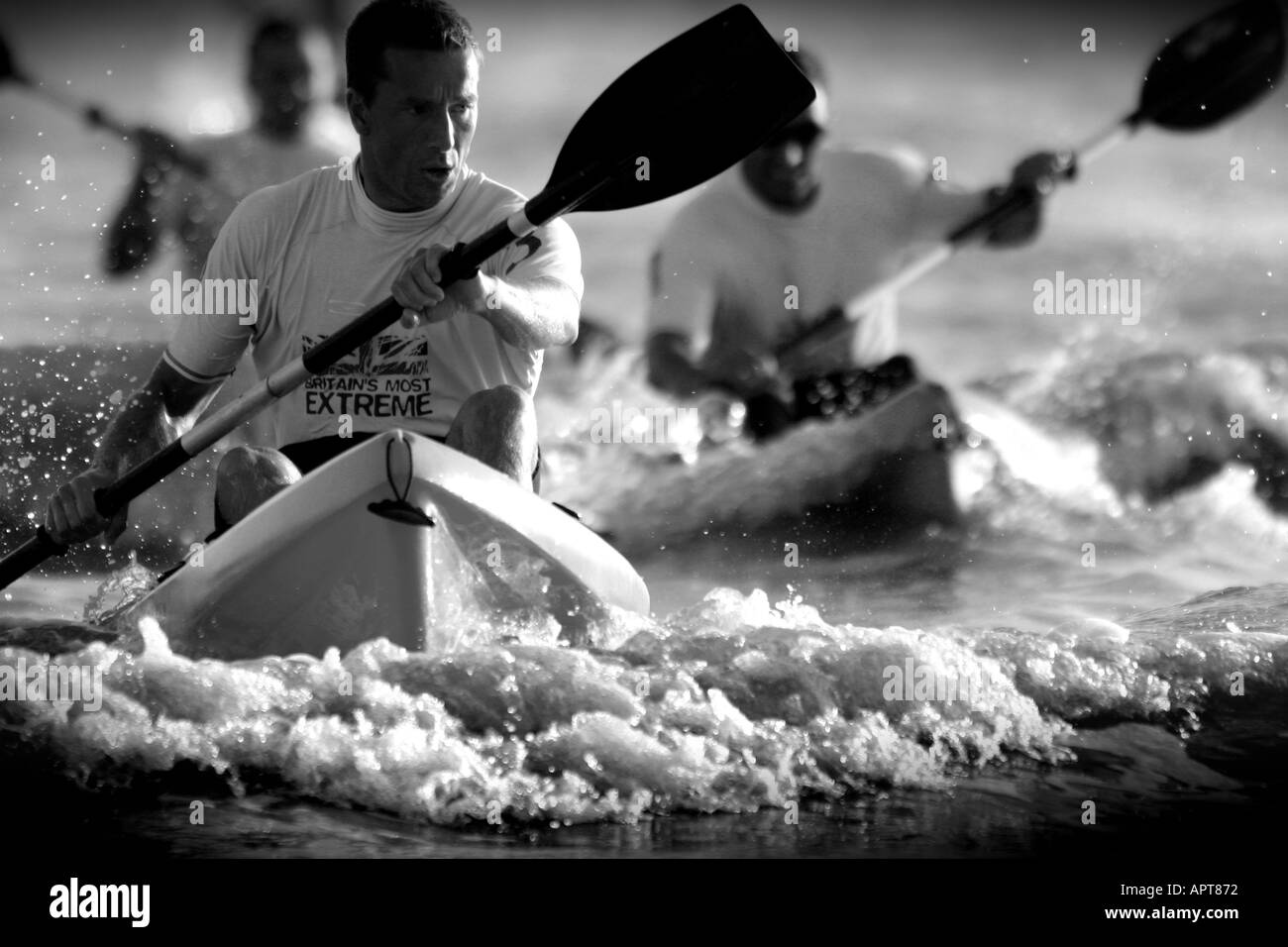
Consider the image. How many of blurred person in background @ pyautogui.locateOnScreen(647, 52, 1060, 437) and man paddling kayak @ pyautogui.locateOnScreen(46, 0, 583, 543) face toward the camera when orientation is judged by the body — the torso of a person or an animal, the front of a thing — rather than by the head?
2

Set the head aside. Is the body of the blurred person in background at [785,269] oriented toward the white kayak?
yes

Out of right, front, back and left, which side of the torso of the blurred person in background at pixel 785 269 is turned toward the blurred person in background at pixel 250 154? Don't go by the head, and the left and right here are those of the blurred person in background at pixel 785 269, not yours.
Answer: right

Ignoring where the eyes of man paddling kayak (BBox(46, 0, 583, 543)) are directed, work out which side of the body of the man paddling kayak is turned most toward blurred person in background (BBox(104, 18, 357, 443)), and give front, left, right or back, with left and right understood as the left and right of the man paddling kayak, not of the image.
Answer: back

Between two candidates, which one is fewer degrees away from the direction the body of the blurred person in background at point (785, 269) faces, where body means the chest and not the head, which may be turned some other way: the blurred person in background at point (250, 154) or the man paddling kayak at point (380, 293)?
the man paddling kayak

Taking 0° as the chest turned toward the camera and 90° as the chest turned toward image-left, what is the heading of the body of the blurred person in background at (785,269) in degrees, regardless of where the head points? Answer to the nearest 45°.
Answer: approximately 0°

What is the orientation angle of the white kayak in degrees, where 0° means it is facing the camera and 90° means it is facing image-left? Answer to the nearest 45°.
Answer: approximately 0°

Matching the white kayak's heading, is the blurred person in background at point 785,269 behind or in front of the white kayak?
behind

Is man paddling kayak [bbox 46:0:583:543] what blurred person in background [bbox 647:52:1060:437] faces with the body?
yes

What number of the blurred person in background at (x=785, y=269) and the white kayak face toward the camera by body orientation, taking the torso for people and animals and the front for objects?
2
